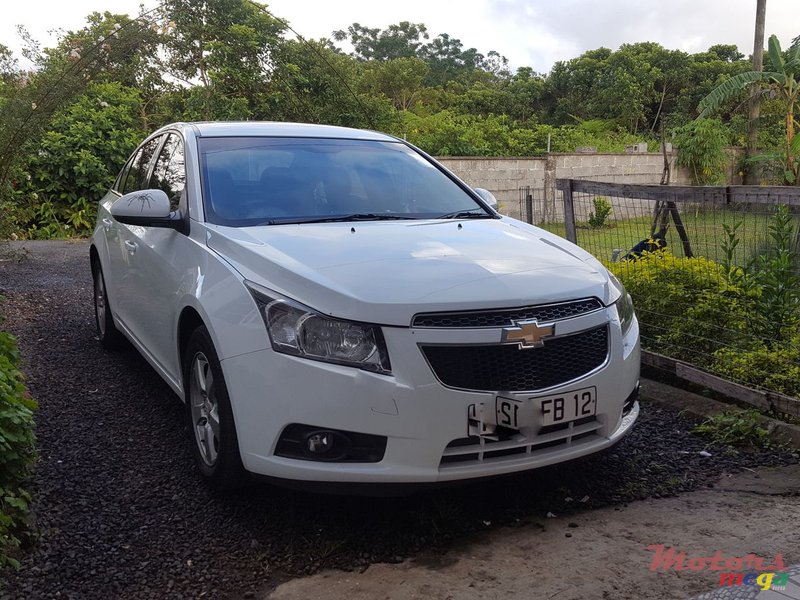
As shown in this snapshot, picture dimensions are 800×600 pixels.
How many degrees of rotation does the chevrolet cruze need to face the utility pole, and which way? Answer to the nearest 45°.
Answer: approximately 90° to its left

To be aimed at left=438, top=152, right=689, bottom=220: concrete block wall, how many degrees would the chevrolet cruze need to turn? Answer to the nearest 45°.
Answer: approximately 135° to its left

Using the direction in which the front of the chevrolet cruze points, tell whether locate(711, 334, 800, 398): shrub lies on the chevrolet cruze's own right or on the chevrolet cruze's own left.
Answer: on the chevrolet cruze's own left

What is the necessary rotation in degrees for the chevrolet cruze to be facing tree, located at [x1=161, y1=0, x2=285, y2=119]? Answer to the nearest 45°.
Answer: approximately 135° to its left

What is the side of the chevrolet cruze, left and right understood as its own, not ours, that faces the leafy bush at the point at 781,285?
left

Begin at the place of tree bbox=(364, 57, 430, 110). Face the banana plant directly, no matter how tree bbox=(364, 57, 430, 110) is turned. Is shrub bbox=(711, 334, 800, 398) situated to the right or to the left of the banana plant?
right

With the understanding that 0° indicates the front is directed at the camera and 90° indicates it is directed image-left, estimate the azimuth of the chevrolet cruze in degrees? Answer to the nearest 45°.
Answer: approximately 315°

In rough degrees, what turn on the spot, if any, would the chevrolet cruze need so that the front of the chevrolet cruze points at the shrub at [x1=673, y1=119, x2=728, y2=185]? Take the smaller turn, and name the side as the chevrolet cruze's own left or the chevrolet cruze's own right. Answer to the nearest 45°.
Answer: approximately 90° to the chevrolet cruze's own left

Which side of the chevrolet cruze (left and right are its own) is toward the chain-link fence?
left

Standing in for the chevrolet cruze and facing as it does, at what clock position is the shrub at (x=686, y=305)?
The shrub is roughly at 9 o'clock from the chevrolet cruze.

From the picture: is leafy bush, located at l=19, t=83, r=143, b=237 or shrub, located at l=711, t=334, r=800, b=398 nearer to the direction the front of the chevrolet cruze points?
the shrub
